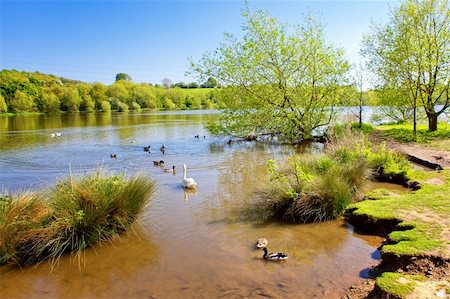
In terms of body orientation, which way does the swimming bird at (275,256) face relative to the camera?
to the viewer's left

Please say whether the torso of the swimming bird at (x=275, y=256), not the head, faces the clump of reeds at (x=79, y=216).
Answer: yes

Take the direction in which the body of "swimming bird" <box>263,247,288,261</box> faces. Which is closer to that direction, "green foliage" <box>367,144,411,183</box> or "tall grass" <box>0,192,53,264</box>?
the tall grass

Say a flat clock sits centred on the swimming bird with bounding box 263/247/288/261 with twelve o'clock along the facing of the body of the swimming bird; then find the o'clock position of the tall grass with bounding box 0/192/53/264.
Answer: The tall grass is roughly at 12 o'clock from the swimming bird.

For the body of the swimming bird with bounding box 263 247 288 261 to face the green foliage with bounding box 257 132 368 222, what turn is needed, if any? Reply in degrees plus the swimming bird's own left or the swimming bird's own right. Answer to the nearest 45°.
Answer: approximately 90° to the swimming bird's own right

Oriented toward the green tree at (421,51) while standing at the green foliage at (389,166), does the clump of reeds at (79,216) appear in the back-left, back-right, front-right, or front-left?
back-left

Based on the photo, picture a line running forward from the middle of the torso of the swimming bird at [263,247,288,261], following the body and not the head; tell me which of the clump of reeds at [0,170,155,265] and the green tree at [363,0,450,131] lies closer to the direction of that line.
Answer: the clump of reeds

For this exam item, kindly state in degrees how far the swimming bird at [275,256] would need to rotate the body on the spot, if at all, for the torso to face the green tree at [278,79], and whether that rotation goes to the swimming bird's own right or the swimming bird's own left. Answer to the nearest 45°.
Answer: approximately 90° to the swimming bird's own right

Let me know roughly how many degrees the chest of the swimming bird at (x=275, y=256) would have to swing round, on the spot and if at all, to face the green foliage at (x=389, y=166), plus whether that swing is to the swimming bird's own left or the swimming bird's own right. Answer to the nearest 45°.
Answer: approximately 135° to the swimming bird's own right

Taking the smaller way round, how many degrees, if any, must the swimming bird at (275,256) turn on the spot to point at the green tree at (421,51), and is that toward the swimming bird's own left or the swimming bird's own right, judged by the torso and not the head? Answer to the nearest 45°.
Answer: approximately 135° to the swimming bird's own right

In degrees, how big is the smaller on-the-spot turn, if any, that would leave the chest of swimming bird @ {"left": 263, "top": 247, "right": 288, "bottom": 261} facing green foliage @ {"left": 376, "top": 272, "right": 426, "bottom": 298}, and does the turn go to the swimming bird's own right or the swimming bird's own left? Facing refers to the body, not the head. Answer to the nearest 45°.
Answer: approximately 135° to the swimming bird's own left
